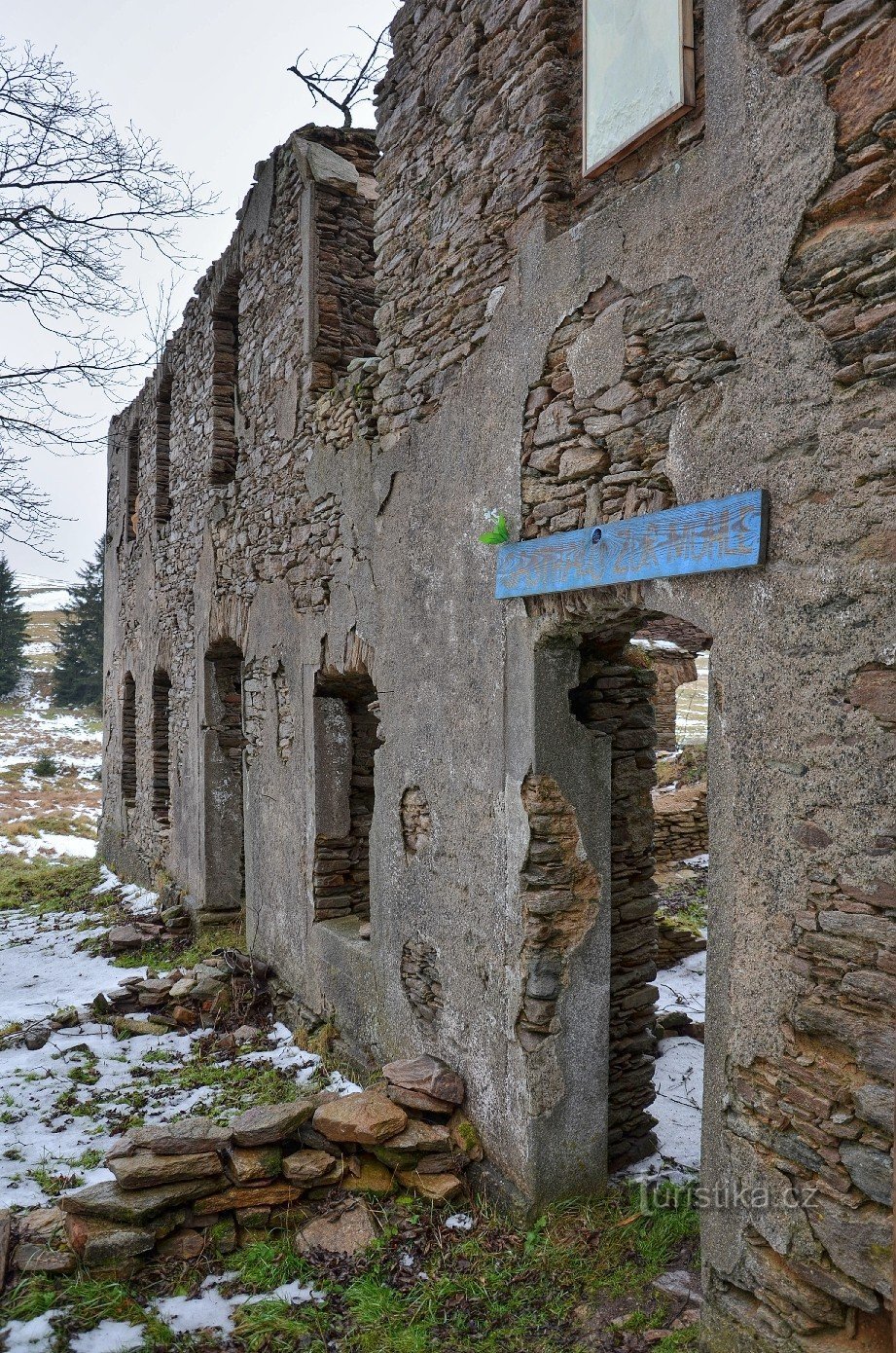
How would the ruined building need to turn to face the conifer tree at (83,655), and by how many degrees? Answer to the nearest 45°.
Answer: approximately 90° to its right

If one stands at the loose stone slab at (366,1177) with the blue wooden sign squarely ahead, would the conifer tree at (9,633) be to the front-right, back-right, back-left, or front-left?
back-left

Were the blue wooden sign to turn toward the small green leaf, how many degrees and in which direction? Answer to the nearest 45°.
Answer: approximately 90° to its right

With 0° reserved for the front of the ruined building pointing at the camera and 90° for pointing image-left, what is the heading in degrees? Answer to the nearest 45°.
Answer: approximately 45°
